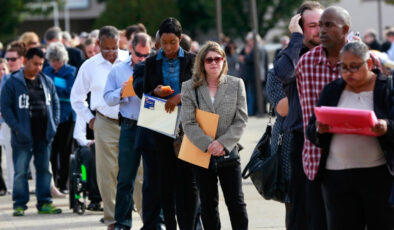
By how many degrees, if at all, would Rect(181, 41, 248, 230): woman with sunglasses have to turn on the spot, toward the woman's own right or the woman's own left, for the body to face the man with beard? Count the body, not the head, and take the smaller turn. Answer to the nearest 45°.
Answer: approximately 45° to the woman's own left

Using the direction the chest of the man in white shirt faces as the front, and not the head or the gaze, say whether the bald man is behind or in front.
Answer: in front

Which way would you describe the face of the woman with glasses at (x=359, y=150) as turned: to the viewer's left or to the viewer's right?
to the viewer's left

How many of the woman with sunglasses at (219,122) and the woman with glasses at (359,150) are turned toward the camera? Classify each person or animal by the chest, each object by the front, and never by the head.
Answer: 2

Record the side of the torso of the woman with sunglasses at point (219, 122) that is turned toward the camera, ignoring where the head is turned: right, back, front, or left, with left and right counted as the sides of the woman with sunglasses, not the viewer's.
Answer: front

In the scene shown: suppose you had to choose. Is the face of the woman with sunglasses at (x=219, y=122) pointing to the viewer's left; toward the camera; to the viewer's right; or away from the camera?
toward the camera

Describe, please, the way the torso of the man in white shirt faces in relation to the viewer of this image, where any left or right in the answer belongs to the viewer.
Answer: facing the viewer and to the right of the viewer

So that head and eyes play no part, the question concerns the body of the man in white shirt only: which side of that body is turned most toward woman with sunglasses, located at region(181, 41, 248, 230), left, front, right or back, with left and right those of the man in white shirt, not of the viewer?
front

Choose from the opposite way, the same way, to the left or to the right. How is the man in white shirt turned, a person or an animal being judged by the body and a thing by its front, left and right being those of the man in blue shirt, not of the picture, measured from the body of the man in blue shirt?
the same way

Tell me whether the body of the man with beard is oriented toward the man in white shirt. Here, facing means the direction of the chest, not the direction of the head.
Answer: no

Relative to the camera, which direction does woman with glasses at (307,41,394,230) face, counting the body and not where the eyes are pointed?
toward the camera
